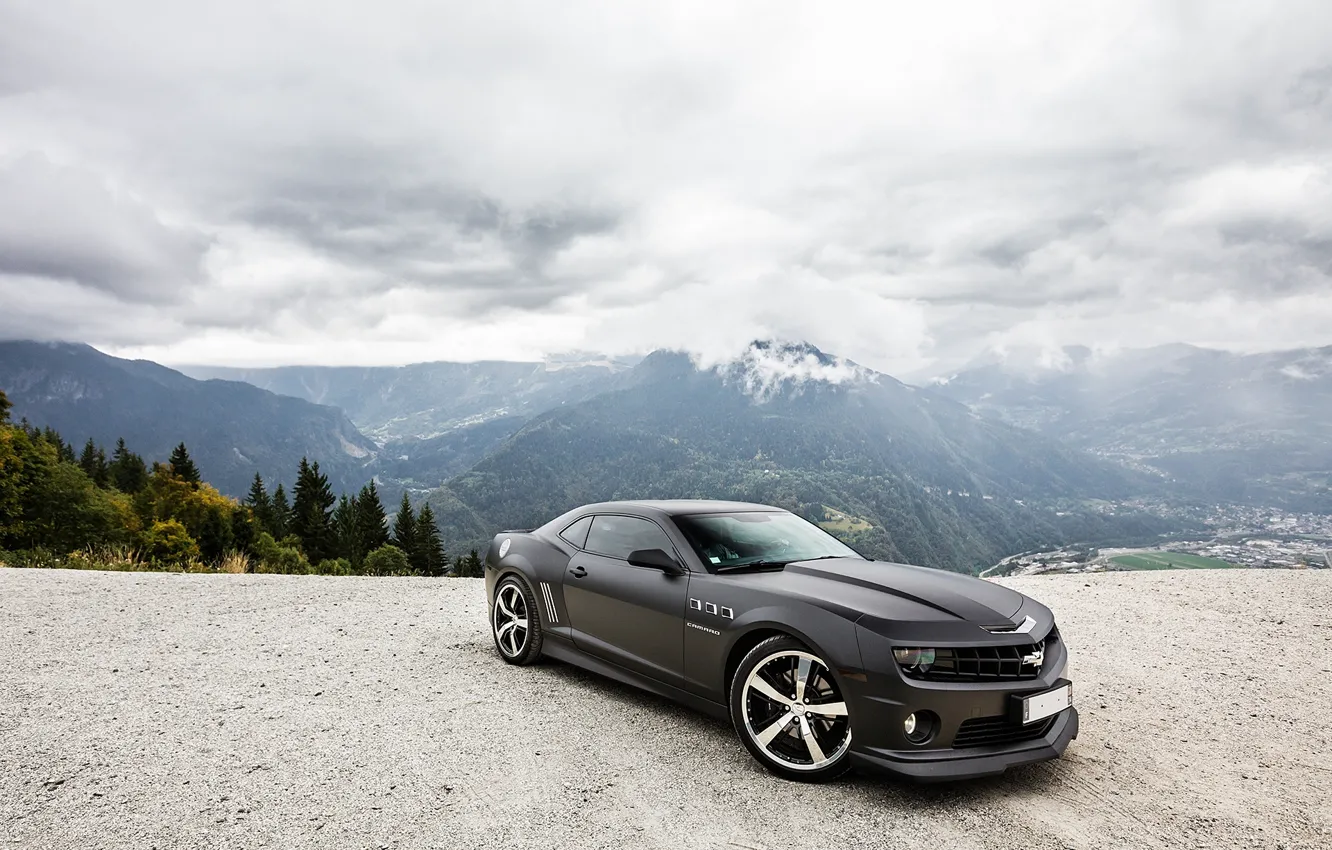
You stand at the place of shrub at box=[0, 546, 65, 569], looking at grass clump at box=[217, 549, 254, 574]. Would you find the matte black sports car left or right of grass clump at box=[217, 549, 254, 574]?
right

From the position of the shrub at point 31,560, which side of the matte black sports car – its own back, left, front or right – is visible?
back

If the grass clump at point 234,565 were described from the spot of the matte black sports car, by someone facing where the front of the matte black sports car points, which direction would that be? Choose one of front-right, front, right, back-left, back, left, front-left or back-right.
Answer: back

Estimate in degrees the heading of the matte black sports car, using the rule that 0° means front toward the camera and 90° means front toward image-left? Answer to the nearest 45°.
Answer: approximately 315°
